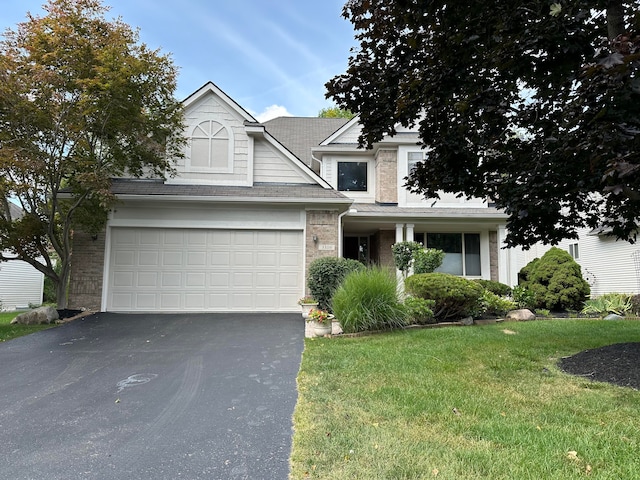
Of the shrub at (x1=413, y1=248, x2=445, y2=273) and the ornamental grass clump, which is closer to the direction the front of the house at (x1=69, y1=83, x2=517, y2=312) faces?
the ornamental grass clump

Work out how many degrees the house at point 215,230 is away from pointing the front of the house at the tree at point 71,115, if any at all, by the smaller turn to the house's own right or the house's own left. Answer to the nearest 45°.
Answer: approximately 45° to the house's own right

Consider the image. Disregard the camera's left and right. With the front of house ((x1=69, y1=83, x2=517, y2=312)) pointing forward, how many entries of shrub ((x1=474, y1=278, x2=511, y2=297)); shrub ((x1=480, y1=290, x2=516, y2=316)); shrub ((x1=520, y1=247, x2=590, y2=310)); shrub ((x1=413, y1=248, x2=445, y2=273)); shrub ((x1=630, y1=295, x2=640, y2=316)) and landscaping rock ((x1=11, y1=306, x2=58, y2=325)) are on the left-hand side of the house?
5

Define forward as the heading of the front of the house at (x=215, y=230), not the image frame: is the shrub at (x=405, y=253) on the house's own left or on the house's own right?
on the house's own left

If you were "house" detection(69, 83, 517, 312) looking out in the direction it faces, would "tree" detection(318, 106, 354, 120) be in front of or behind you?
behind

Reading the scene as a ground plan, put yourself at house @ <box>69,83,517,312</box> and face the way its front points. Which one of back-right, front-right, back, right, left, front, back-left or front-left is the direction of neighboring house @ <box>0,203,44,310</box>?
back-right

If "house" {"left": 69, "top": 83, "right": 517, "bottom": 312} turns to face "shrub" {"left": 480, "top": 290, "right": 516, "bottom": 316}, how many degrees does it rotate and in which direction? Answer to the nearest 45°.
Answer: approximately 90° to its left

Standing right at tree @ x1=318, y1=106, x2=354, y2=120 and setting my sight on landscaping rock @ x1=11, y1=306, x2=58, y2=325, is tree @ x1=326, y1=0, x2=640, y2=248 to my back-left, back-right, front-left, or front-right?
front-left

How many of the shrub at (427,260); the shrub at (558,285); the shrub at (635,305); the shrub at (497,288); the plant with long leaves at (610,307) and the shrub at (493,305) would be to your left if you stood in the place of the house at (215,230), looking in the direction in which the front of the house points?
6

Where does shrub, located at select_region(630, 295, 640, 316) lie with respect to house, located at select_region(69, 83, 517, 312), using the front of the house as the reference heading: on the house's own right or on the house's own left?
on the house's own left

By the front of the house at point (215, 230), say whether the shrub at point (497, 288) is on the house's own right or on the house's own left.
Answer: on the house's own left

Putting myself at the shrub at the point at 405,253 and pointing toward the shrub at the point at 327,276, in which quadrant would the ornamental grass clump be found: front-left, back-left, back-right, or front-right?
front-left

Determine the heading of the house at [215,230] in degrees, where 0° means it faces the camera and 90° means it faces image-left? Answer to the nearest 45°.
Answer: approximately 0°

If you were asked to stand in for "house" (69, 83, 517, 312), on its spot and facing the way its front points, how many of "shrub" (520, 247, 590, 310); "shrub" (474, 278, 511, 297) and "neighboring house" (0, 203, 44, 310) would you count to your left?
2

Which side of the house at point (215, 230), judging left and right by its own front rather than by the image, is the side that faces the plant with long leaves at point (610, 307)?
left
